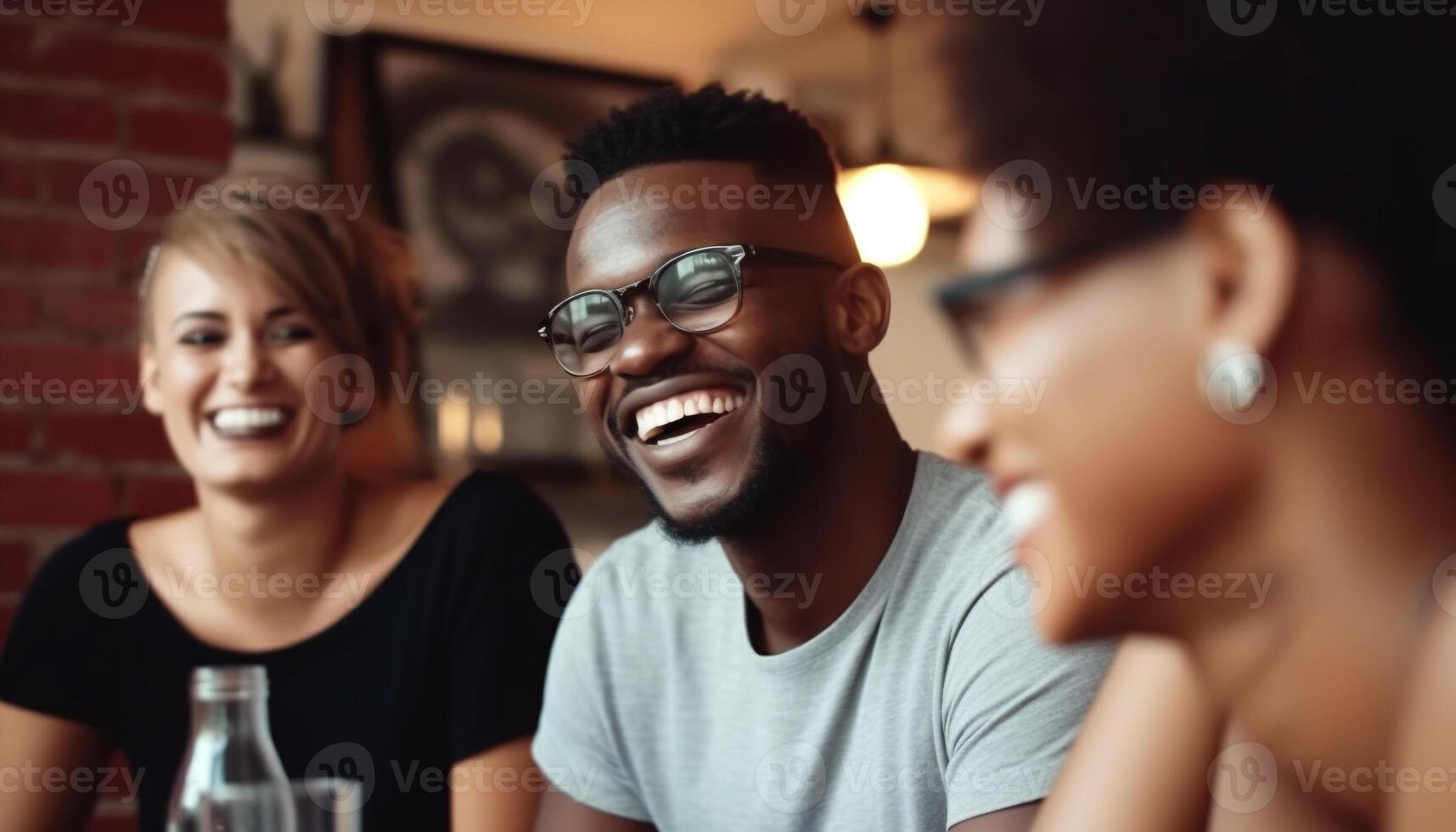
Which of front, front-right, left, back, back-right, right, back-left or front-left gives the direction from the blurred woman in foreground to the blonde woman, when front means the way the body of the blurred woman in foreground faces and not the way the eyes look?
front-right

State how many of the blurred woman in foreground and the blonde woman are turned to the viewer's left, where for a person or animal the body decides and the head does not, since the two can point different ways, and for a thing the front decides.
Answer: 1

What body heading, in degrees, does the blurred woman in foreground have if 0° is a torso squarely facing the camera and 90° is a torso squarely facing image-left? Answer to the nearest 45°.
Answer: approximately 90°

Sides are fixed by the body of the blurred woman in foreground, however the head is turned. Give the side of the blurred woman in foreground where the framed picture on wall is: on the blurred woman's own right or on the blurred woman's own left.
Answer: on the blurred woman's own right

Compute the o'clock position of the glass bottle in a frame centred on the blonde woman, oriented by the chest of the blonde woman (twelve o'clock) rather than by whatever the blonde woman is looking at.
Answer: The glass bottle is roughly at 12 o'clock from the blonde woman.

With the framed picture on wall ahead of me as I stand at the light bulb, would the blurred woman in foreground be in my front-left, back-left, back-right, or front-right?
back-left

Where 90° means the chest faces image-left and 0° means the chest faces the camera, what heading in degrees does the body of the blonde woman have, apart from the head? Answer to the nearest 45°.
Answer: approximately 0°

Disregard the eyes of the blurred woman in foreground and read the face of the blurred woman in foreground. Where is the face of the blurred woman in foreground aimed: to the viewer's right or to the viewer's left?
to the viewer's left

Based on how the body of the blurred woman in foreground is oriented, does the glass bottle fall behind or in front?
in front

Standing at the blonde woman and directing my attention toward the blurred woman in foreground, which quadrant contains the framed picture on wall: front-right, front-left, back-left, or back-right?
back-left

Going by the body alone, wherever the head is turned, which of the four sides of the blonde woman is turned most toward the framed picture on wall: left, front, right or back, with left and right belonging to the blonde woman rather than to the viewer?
back

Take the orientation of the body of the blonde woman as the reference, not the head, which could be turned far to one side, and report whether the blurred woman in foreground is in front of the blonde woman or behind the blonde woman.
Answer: in front
